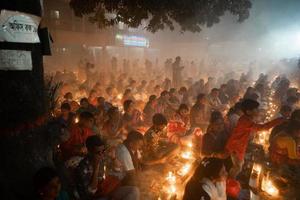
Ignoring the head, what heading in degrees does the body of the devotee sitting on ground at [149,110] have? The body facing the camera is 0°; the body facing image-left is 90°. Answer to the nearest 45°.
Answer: approximately 270°

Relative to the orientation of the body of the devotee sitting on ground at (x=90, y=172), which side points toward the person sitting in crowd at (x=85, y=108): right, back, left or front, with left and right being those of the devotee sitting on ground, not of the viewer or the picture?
left

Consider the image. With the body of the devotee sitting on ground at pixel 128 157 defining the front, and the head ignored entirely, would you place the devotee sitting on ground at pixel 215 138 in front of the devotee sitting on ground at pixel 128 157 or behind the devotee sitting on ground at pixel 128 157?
in front

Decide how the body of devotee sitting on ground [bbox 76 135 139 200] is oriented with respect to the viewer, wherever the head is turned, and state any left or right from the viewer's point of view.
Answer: facing to the right of the viewer

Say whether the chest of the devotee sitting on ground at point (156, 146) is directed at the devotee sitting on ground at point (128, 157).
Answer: no

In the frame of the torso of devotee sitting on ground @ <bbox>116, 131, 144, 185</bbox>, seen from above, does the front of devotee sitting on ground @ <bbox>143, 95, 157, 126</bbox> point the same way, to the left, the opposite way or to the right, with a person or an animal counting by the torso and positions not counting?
the same way

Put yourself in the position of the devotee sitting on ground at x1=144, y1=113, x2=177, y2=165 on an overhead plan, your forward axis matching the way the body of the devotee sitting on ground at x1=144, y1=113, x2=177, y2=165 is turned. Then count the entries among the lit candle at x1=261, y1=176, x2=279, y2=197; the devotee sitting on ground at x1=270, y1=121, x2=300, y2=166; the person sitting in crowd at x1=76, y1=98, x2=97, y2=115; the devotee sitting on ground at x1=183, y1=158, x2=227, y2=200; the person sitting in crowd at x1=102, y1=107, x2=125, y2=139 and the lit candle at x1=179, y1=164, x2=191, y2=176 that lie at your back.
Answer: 2

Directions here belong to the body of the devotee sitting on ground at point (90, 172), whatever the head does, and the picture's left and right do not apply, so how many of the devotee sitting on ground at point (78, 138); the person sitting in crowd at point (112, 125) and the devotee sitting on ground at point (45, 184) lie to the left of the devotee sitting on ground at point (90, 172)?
2

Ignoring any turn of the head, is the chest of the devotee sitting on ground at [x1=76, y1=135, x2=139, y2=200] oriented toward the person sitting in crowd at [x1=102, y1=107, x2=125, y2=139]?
no

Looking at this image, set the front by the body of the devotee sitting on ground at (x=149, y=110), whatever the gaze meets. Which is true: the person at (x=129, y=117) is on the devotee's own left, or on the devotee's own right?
on the devotee's own right

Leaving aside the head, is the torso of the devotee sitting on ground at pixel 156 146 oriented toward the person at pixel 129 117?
no

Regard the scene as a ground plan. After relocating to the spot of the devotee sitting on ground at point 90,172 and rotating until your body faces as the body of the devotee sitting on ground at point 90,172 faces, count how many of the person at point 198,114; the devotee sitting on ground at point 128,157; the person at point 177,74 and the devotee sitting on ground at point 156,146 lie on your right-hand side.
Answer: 0

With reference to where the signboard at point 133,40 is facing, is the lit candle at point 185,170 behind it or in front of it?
in front

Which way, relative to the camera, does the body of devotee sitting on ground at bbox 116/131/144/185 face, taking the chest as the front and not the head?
to the viewer's right
